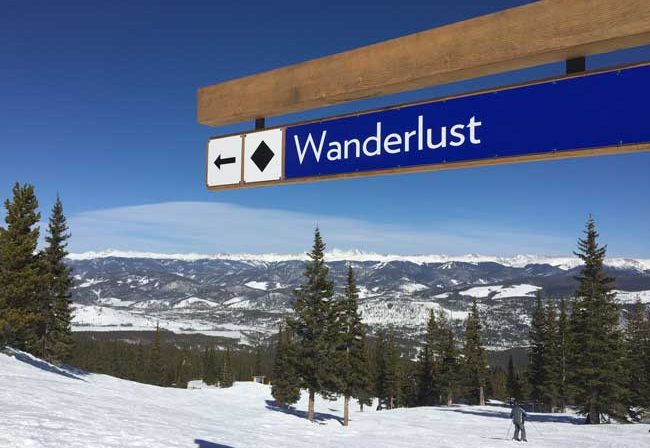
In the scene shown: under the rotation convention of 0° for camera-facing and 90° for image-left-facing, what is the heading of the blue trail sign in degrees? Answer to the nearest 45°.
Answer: approximately 45°

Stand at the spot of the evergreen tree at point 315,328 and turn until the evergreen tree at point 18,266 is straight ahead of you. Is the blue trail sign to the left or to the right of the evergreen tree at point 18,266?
left

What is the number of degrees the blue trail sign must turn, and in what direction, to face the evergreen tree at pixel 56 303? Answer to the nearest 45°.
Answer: approximately 90° to its right

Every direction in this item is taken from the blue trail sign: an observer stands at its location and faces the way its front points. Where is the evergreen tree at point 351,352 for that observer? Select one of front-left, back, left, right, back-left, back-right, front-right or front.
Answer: back-right

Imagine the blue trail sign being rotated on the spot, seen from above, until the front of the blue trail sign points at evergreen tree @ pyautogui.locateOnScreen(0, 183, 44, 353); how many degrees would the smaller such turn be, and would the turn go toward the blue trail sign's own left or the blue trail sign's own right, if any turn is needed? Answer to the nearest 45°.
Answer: approximately 90° to the blue trail sign's own right

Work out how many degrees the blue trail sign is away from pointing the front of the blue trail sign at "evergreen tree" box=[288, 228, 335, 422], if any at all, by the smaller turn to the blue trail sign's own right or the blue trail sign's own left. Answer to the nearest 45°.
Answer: approximately 135° to the blue trail sign's own right
